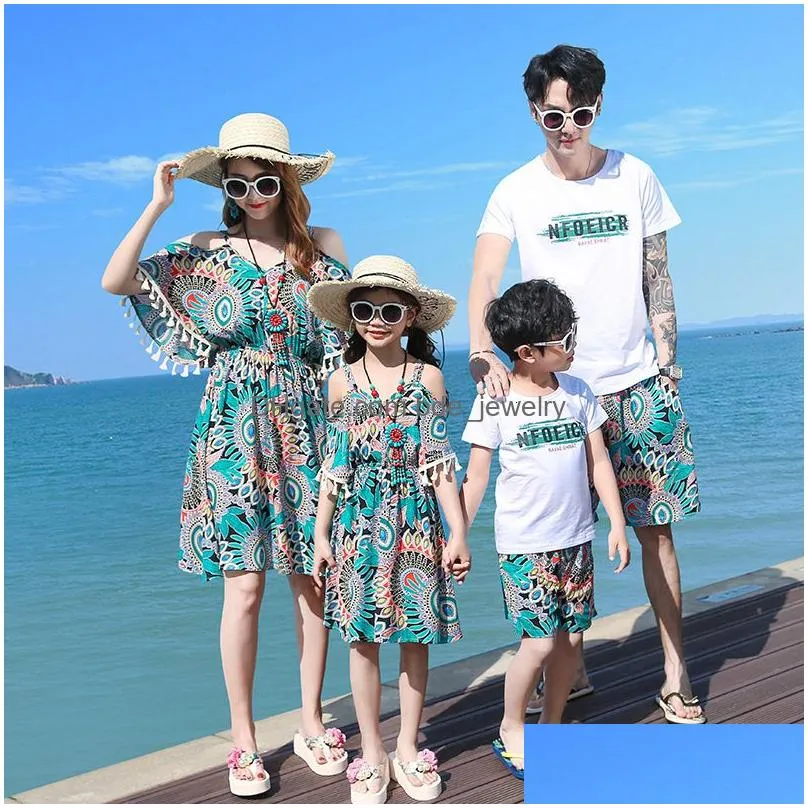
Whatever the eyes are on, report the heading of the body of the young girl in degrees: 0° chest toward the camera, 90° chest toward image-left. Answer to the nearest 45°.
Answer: approximately 0°

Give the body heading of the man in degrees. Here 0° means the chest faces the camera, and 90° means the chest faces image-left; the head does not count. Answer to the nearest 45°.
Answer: approximately 0°

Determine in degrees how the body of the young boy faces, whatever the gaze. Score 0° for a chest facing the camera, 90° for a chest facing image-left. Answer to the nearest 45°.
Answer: approximately 315°

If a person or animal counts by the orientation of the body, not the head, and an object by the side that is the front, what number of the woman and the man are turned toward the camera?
2
